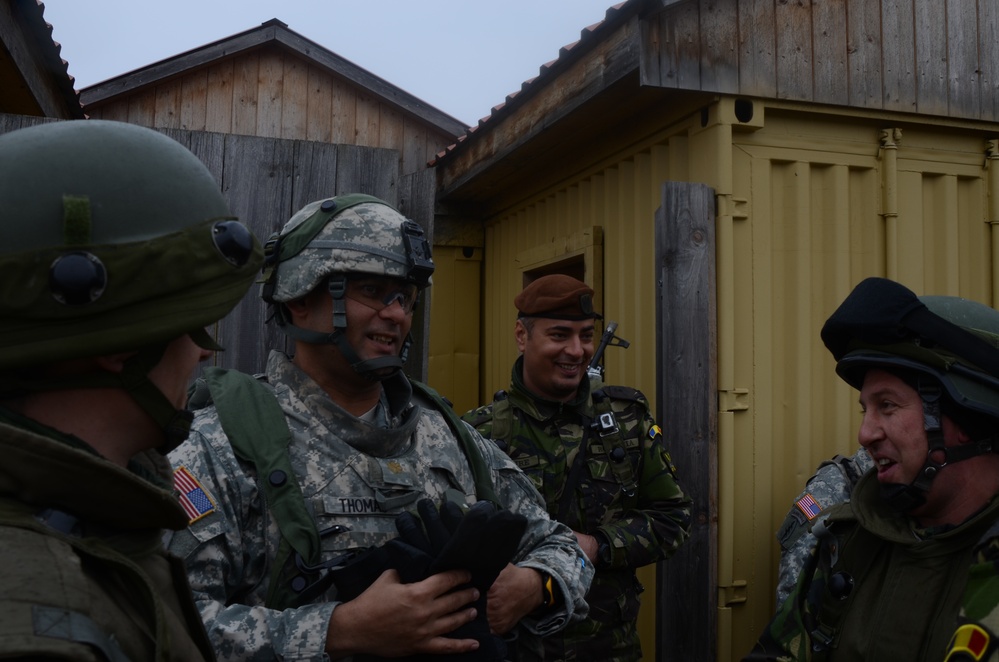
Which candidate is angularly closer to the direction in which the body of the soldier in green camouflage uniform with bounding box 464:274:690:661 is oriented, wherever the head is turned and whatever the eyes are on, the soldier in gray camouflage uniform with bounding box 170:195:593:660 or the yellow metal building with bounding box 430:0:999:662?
the soldier in gray camouflage uniform

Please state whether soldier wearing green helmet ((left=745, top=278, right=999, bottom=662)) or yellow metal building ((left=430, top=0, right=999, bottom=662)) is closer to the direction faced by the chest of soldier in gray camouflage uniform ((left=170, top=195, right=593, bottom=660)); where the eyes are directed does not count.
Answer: the soldier wearing green helmet

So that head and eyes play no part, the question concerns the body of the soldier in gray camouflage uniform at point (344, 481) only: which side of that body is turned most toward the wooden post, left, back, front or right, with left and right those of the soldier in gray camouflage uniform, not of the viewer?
left

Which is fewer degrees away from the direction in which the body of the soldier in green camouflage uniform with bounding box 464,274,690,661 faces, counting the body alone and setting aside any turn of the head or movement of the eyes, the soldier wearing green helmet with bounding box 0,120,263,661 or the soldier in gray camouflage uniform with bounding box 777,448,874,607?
the soldier wearing green helmet

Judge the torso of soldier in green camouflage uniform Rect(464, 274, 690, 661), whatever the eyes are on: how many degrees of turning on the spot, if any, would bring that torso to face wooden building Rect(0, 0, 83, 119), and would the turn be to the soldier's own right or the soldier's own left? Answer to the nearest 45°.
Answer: approximately 90° to the soldier's own right

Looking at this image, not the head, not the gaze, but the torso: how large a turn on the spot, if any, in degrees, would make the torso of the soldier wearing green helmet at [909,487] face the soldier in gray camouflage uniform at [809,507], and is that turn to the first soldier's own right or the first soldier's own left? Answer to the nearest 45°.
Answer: approximately 135° to the first soldier's own right

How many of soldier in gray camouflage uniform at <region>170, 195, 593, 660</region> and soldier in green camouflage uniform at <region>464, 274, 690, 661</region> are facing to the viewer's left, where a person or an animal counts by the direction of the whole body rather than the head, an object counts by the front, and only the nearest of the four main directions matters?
0

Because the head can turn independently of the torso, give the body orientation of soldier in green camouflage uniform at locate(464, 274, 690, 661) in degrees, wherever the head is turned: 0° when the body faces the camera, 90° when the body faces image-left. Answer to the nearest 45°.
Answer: approximately 0°
